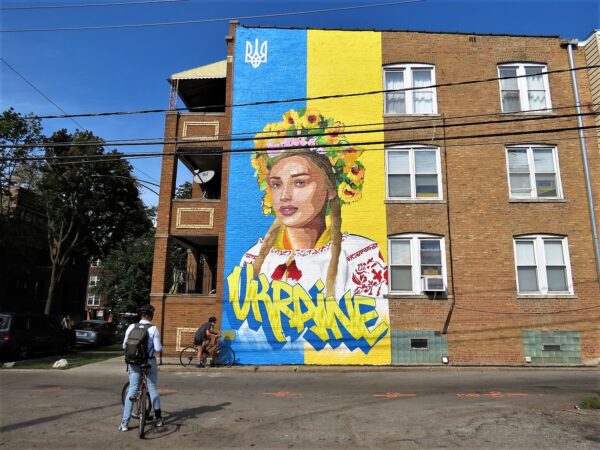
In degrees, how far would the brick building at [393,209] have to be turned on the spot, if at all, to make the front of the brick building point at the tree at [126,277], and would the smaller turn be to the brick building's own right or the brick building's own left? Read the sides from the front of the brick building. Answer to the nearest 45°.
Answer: approximately 45° to the brick building's own right

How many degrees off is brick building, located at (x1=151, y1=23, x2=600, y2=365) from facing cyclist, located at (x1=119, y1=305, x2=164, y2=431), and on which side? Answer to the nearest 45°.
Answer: approximately 45° to its left
